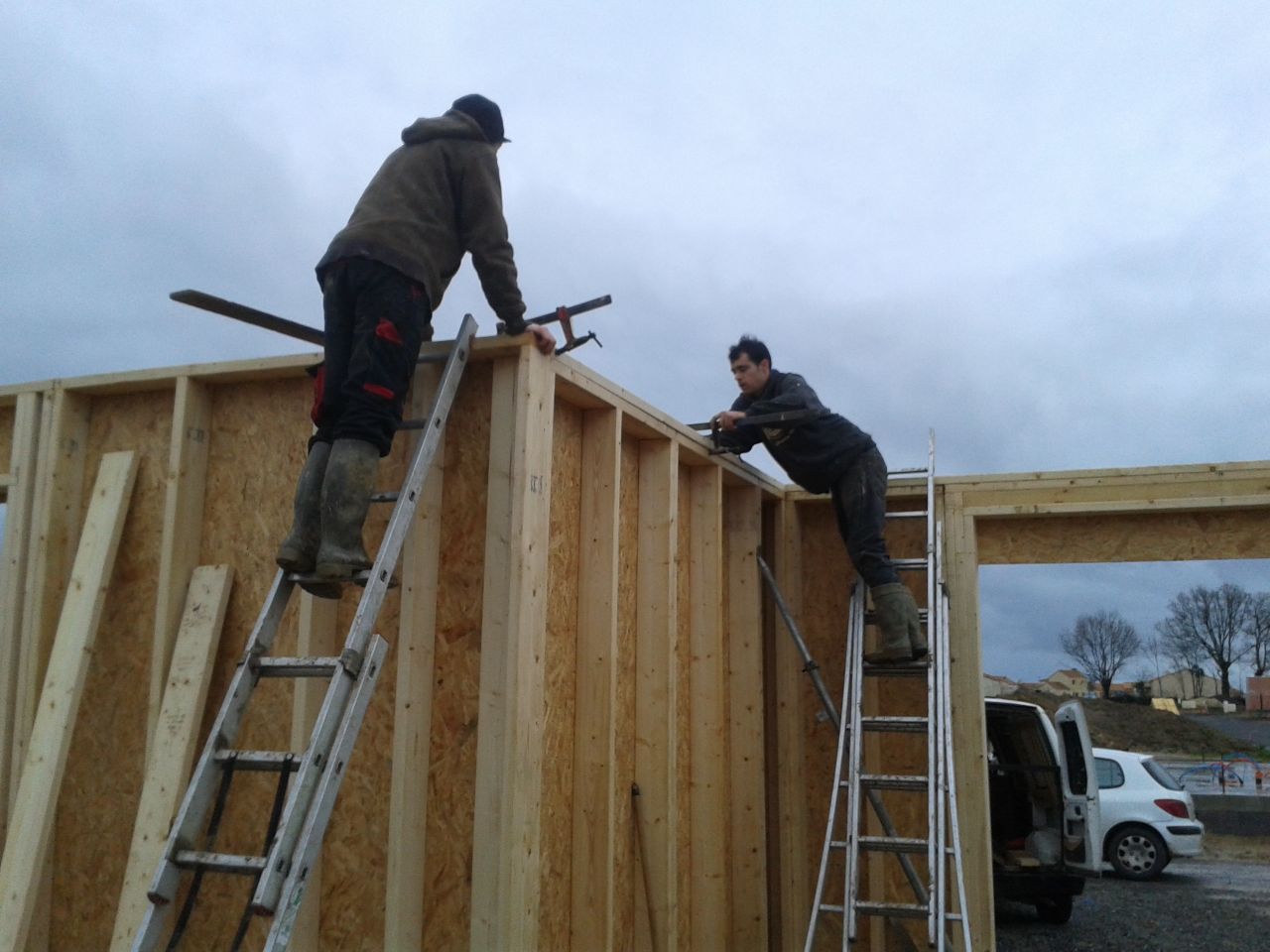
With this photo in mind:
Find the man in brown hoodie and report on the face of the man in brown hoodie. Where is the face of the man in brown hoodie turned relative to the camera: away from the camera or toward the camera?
away from the camera

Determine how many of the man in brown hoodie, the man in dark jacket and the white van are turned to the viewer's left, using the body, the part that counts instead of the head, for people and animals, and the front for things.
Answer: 1

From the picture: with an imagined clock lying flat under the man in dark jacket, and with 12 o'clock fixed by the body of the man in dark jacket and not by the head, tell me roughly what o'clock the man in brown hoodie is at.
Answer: The man in brown hoodie is roughly at 10 o'clock from the man in dark jacket.

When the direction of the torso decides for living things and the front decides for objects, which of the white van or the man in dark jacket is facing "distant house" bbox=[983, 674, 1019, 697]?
the white van

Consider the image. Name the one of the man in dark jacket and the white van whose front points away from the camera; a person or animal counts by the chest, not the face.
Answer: the white van

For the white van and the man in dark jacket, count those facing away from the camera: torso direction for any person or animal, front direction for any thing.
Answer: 1

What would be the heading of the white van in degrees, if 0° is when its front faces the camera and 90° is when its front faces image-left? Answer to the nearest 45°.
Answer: approximately 180°

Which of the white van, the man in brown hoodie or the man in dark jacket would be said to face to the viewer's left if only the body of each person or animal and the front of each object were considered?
the man in dark jacket

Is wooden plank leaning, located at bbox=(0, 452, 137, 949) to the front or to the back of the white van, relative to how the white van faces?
to the back

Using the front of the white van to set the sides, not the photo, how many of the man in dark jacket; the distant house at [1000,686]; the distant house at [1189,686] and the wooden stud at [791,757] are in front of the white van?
2

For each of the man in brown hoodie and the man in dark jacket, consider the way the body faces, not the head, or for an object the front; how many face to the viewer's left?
1

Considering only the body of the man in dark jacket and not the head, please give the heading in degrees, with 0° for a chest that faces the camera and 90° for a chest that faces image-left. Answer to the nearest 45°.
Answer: approximately 90°

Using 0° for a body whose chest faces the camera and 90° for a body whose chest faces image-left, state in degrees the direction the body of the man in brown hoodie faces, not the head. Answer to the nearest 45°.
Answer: approximately 225°
